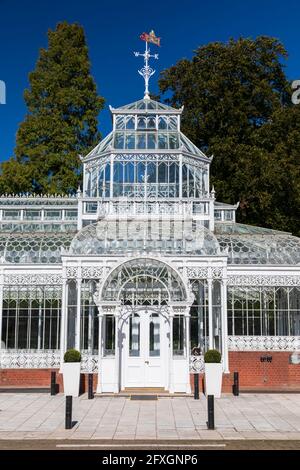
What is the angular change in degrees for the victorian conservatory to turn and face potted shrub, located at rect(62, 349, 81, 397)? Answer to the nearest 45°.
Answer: approximately 45° to its right

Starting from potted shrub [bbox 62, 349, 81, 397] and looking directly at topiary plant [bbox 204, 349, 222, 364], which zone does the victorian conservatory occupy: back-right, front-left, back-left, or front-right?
front-left

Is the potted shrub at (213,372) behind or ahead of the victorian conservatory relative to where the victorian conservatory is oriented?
ahead

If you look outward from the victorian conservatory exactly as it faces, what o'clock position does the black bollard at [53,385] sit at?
The black bollard is roughly at 2 o'clock from the victorian conservatory.

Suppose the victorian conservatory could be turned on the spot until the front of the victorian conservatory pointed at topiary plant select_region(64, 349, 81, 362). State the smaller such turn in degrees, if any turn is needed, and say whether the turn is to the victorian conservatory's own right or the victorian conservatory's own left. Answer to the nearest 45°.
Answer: approximately 45° to the victorian conservatory's own right

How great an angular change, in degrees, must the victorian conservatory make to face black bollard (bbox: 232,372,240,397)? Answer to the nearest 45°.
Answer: approximately 45° to its left

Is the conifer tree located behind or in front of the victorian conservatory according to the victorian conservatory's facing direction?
behind

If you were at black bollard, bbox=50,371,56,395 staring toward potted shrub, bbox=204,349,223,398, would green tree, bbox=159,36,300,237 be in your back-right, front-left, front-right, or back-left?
front-left

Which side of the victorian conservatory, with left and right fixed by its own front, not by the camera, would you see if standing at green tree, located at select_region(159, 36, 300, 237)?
back

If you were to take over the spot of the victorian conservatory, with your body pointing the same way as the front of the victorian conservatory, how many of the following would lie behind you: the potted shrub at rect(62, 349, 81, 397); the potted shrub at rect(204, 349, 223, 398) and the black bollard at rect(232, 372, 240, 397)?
0

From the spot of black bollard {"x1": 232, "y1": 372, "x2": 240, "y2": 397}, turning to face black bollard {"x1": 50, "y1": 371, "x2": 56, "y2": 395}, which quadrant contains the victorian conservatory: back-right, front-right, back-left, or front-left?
front-right

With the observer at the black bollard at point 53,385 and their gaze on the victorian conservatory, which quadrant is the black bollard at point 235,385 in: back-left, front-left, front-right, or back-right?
front-right

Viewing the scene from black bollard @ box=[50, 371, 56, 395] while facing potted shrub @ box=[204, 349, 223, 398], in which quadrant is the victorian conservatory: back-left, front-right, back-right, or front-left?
front-left

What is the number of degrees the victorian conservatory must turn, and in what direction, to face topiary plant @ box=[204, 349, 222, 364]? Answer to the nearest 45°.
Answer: approximately 45° to its left

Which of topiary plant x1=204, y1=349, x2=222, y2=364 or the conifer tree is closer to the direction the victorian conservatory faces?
the topiary plant

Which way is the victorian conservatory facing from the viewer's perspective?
toward the camera
